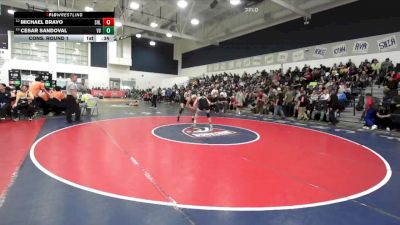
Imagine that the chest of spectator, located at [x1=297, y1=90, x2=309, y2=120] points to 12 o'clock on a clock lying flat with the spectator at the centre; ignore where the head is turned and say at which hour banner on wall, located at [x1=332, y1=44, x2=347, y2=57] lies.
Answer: The banner on wall is roughly at 5 o'clock from the spectator.

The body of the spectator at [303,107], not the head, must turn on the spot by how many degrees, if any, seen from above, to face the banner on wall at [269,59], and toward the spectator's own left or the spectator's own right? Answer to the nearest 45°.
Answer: approximately 135° to the spectator's own right

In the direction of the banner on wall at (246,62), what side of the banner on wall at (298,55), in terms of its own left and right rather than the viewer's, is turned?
right

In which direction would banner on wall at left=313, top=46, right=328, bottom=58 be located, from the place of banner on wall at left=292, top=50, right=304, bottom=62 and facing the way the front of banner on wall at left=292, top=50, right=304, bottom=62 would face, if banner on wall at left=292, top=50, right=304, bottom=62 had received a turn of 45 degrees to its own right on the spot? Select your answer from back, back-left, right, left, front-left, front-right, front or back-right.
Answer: back-left

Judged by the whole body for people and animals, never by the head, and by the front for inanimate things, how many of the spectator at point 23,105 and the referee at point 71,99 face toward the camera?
1

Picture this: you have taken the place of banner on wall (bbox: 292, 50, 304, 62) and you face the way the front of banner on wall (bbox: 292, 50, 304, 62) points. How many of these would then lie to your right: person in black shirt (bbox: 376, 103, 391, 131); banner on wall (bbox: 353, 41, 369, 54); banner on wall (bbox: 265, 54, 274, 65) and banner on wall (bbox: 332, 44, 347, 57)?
1

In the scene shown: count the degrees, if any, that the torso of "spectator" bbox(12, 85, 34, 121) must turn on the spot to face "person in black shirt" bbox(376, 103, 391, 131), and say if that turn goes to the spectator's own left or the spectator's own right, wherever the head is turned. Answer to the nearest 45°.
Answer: approximately 45° to the spectator's own left

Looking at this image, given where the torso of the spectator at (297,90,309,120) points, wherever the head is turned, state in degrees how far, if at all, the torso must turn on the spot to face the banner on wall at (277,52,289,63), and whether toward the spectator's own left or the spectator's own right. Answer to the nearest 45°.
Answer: approximately 135° to the spectator's own right

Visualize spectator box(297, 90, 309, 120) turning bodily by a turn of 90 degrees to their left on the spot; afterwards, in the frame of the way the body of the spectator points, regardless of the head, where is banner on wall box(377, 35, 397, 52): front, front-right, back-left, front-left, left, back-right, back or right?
left
